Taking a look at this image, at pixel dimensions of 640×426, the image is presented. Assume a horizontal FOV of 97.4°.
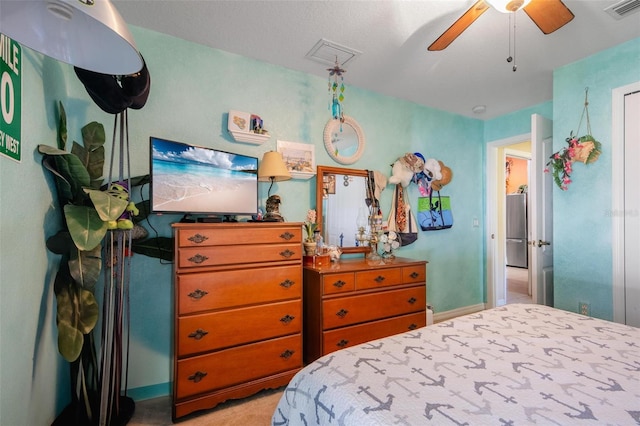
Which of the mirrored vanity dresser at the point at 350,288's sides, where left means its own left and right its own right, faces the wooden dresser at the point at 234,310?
right

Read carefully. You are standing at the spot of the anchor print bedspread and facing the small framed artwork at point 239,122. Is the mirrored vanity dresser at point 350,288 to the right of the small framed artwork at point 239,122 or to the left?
right

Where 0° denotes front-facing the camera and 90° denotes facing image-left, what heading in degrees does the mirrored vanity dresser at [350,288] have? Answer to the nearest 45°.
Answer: approximately 315°

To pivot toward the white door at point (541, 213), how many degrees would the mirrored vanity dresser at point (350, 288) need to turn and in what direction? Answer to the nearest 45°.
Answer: approximately 45° to its left

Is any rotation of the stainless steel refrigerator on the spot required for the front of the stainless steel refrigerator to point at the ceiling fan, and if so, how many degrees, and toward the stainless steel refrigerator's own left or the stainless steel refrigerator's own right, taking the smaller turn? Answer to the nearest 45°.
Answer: approximately 45° to the stainless steel refrigerator's own left

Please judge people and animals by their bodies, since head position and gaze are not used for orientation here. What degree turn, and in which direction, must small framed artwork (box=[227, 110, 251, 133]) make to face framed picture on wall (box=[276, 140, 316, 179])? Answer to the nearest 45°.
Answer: approximately 90° to its left

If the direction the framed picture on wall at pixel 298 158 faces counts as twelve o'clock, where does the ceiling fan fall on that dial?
The ceiling fan is roughly at 12 o'clock from the framed picture on wall.
